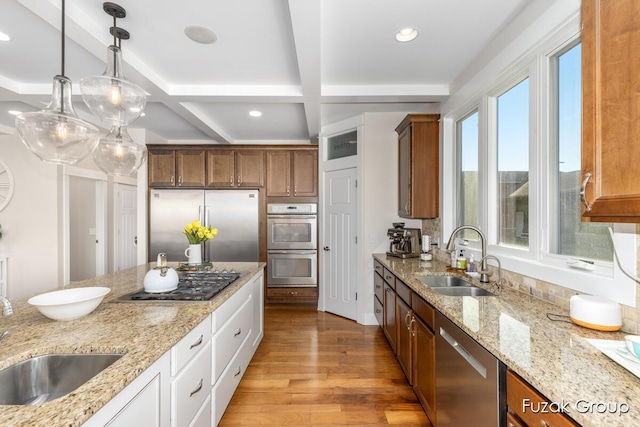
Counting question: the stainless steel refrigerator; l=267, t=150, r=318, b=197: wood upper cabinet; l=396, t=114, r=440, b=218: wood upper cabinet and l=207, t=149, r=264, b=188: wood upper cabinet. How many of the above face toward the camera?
3

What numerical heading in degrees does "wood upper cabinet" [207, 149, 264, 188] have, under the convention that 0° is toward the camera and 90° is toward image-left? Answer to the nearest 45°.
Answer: approximately 0°

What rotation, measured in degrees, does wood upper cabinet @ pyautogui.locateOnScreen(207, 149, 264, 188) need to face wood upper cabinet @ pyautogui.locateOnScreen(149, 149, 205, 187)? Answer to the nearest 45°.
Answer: approximately 90° to its right

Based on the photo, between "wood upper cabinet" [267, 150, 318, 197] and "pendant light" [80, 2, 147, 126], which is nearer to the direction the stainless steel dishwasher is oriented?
the pendant light

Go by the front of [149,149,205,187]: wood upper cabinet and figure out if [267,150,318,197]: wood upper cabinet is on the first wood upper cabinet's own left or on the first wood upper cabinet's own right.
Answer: on the first wood upper cabinet's own left

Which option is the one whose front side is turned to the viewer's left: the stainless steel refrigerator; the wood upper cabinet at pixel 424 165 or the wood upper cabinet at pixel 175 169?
the wood upper cabinet at pixel 424 165

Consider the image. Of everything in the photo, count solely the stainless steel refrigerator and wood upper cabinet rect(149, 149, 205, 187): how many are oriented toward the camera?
2

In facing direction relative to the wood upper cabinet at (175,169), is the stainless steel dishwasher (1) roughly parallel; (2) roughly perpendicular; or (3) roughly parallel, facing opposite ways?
roughly perpendicular

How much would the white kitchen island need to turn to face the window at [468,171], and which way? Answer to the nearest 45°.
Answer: approximately 45° to its left
